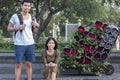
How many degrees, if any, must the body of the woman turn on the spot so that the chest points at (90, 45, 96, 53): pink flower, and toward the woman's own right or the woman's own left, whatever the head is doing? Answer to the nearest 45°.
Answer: approximately 135° to the woman's own left

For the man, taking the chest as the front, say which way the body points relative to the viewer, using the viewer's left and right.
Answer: facing the viewer
